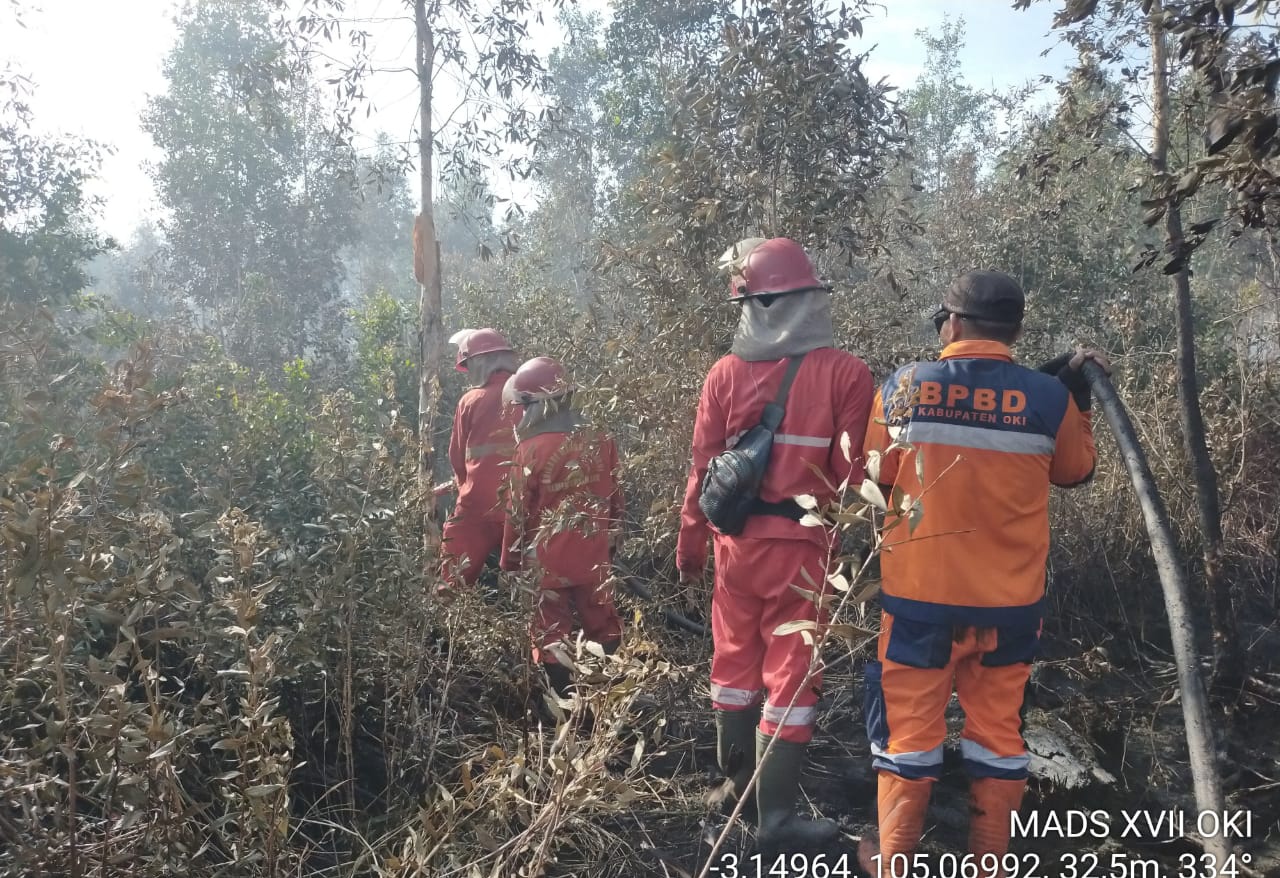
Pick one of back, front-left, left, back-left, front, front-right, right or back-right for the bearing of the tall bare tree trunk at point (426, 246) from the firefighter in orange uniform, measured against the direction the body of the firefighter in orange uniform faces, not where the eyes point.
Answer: front-left

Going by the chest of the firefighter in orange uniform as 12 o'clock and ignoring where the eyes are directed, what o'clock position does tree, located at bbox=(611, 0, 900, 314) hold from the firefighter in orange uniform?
The tree is roughly at 11 o'clock from the firefighter in orange uniform.

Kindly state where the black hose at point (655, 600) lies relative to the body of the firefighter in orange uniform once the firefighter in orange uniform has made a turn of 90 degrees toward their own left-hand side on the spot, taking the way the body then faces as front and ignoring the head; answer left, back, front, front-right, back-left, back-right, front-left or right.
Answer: front-right

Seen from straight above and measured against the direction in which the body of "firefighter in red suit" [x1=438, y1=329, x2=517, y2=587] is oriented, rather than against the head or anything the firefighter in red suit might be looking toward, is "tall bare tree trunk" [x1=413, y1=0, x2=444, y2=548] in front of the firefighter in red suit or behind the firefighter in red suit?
in front

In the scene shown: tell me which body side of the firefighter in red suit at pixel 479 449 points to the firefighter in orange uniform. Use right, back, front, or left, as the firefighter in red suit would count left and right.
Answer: back

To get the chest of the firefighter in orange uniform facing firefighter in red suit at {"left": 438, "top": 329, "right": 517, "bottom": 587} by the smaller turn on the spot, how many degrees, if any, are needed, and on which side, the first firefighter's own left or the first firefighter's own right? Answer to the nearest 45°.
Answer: approximately 45° to the first firefighter's own left

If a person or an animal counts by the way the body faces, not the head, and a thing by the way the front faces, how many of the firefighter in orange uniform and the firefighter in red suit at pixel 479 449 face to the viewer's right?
0

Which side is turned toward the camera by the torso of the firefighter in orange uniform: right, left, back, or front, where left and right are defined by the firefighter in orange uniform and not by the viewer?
back

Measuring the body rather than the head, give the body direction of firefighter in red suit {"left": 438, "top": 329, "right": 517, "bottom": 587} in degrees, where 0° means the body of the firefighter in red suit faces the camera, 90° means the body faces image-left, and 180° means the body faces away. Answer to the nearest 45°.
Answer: approximately 135°

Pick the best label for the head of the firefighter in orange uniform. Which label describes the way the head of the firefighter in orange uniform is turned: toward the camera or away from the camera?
away from the camera

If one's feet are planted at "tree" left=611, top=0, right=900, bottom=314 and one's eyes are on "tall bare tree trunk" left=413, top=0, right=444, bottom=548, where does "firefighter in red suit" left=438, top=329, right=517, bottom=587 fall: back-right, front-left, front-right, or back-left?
front-left
